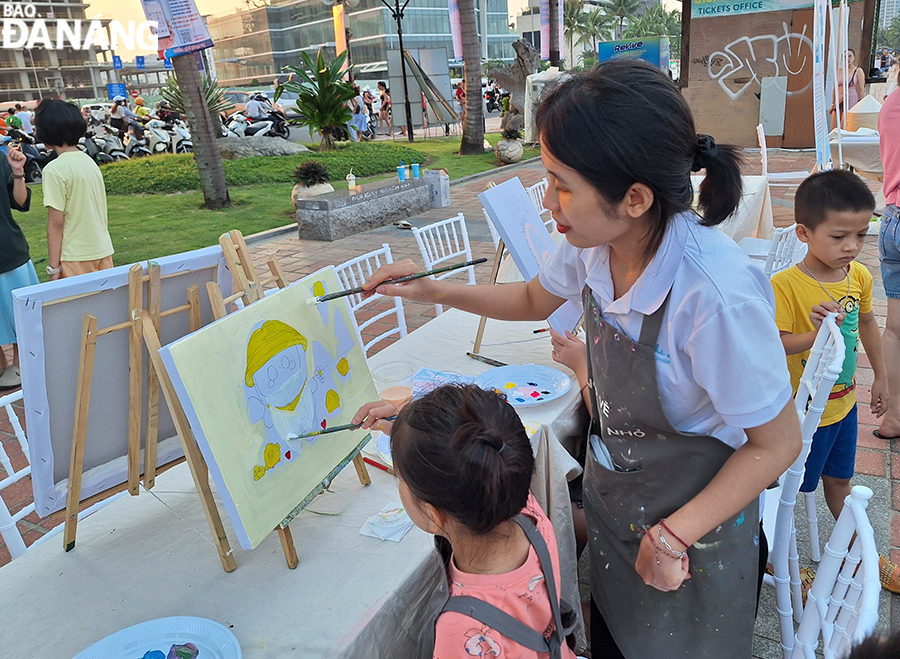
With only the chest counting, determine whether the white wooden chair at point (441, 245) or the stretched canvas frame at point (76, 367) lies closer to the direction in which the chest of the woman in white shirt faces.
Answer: the stretched canvas frame

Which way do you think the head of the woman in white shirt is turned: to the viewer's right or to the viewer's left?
to the viewer's left

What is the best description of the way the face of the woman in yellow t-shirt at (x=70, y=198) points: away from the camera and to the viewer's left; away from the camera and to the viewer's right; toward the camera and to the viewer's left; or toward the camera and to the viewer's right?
away from the camera and to the viewer's left

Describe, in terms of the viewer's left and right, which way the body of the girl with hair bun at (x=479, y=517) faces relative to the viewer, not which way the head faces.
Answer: facing away from the viewer and to the left of the viewer

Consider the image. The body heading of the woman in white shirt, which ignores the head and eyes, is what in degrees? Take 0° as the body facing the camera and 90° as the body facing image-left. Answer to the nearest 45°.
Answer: approximately 45°

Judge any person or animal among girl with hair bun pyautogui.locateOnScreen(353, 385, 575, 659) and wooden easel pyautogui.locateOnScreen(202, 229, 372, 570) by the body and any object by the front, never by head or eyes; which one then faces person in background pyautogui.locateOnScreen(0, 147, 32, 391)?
the girl with hair bun

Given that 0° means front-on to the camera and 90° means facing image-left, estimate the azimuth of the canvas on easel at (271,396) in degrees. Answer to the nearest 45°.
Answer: approximately 315°

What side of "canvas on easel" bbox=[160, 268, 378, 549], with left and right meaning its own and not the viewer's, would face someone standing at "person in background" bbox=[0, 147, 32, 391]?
back

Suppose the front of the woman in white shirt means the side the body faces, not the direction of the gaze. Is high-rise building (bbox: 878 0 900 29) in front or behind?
behind

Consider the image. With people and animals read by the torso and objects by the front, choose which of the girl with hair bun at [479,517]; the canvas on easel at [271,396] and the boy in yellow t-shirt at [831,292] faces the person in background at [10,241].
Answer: the girl with hair bun

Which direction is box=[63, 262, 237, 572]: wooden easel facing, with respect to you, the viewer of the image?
facing away from the viewer and to the left of the viewer

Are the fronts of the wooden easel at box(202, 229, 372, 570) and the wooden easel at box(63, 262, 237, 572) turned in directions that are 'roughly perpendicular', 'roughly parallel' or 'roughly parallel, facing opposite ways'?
roughly parallel, facing opposite ways

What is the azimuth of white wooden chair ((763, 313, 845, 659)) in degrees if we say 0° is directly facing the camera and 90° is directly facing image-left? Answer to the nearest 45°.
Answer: approximately 90°

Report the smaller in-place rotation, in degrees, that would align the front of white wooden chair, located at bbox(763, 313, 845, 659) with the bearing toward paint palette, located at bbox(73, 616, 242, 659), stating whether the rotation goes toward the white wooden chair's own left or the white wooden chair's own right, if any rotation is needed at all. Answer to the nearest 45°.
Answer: approximately 45° to the white wooden chair's own left
